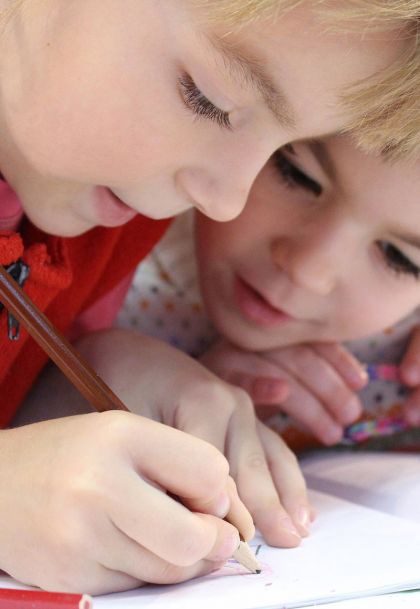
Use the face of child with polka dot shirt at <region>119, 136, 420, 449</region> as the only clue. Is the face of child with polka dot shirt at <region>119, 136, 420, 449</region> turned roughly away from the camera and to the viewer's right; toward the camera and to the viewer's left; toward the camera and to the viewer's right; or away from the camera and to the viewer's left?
toward the camera and to the viewer's left

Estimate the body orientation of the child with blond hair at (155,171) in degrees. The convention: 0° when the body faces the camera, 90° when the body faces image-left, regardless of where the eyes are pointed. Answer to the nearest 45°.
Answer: approximately 315°

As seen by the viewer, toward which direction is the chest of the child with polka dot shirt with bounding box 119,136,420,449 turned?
toward the camera

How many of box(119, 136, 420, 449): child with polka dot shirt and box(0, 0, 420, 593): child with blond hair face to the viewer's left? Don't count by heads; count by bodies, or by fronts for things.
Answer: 0
